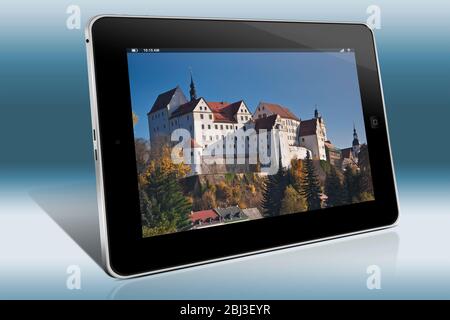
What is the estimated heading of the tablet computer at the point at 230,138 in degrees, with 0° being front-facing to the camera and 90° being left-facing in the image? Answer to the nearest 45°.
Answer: approximately 315°
